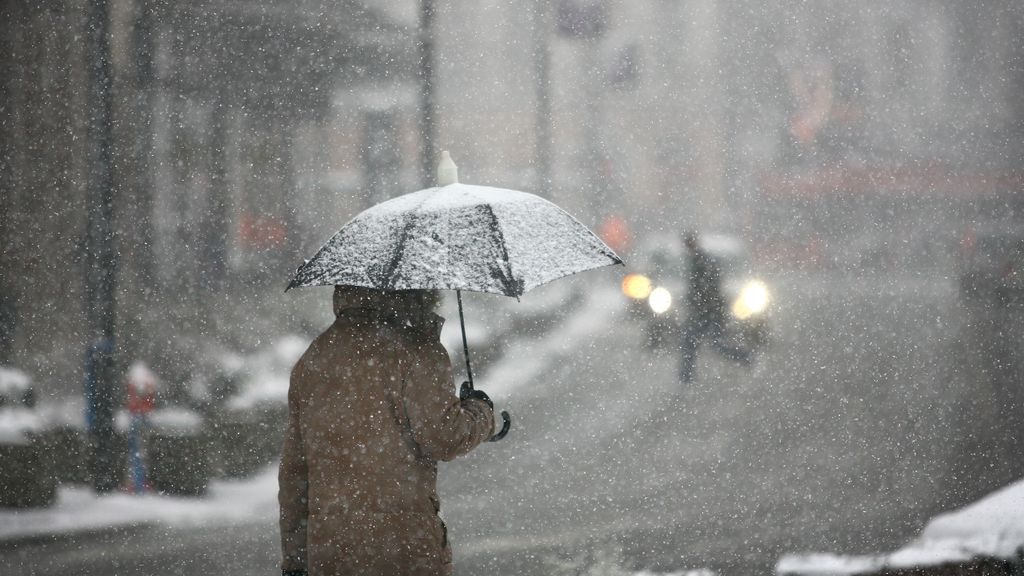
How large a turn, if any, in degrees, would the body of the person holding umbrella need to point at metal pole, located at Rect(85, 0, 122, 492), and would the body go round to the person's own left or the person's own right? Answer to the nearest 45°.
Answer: approximately 90° to the person's own left

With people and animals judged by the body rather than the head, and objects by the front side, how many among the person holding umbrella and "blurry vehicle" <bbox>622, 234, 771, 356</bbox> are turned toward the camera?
1

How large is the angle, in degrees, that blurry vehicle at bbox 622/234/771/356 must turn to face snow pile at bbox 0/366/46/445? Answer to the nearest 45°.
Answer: approximately 45° to its right

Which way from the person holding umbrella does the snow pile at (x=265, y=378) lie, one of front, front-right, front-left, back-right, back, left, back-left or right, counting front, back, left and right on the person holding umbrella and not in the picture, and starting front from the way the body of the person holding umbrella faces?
front-left

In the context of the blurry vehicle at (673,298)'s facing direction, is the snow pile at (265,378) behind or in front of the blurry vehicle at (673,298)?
in front

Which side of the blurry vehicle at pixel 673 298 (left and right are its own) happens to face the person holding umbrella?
front

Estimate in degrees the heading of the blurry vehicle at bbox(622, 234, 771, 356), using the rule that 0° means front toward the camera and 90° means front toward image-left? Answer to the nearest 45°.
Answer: approximately 0°

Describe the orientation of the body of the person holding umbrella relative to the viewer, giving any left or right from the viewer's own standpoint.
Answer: facing away from the viewer and to the right of the viewer
